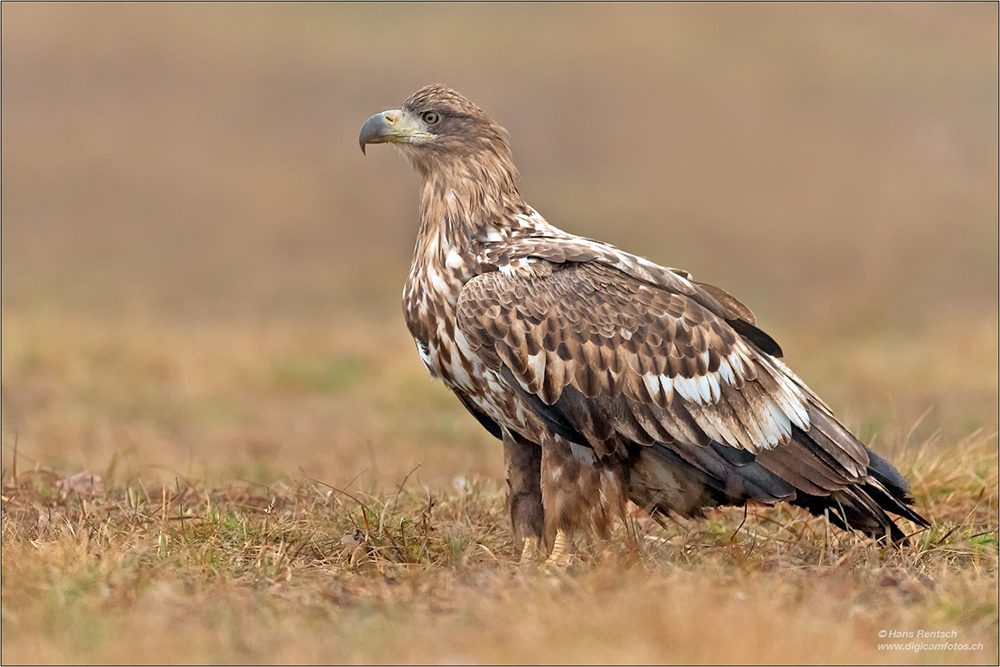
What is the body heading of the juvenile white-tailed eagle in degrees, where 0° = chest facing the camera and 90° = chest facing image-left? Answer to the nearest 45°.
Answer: approximately 90°
